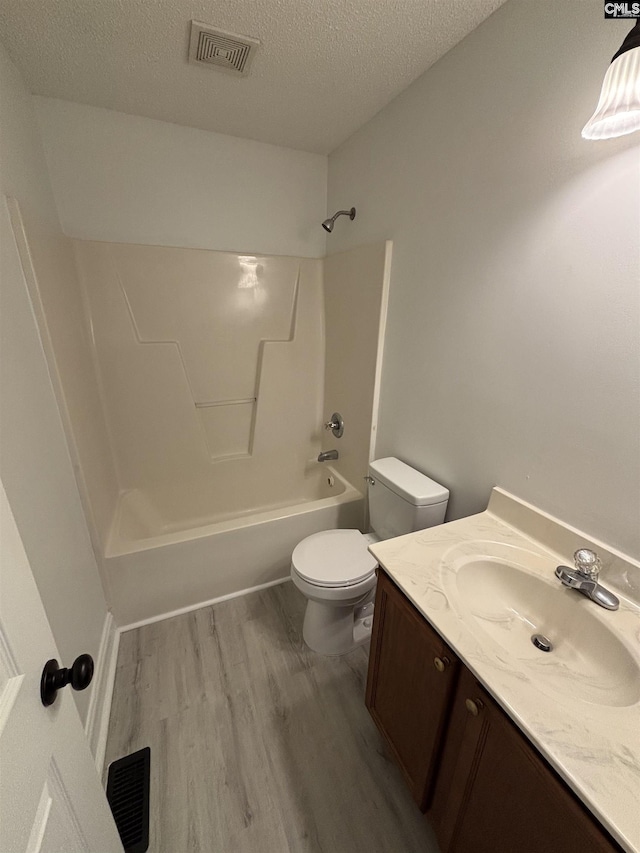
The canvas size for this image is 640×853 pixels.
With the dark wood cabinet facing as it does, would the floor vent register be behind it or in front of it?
in front

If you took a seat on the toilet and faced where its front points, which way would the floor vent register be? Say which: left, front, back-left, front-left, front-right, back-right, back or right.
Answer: front

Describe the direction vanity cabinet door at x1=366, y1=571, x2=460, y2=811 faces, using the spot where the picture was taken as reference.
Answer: facing the viewer and to the left of the viewer

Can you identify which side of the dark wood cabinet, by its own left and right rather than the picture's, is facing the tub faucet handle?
right

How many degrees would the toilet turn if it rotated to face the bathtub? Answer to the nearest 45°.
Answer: approximately 45° to its right

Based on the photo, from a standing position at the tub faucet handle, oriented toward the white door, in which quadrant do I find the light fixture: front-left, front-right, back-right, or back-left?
front-left

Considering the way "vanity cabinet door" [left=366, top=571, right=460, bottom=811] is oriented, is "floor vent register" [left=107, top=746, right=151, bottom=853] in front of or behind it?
in front

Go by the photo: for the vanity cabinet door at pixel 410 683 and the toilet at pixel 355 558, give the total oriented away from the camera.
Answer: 0

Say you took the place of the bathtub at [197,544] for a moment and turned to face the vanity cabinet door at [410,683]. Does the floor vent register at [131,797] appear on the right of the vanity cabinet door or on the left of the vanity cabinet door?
right

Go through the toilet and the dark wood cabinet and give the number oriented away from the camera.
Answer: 0
